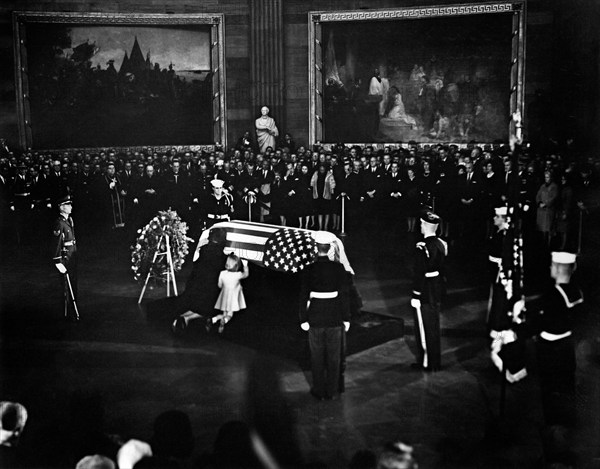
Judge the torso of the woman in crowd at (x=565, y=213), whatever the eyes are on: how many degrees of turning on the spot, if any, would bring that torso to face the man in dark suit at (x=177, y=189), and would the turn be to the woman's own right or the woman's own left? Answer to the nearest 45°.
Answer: approximately 45° to the woman's own right

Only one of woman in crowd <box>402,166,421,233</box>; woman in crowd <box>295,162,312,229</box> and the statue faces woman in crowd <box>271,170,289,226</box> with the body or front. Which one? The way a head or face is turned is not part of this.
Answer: the statue

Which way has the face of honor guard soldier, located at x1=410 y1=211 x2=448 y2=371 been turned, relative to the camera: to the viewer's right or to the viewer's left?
to the viewer's left

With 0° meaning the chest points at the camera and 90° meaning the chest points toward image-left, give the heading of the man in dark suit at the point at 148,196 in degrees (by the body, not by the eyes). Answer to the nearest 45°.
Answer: approximately 0°

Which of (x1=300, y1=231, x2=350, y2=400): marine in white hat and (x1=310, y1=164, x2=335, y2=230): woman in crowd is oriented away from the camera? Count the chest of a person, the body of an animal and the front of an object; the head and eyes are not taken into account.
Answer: the marine in white hat

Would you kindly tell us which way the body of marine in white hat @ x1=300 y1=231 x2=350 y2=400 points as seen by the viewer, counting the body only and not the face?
away from the camera

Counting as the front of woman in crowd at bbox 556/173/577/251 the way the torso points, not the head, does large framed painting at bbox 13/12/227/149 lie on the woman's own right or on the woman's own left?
on the woman's own right

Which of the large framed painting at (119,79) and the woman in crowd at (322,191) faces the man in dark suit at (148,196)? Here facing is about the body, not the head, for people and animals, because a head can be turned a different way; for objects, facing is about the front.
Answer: the large framed painting

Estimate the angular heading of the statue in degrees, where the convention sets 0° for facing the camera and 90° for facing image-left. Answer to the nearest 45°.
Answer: approximately 0°
